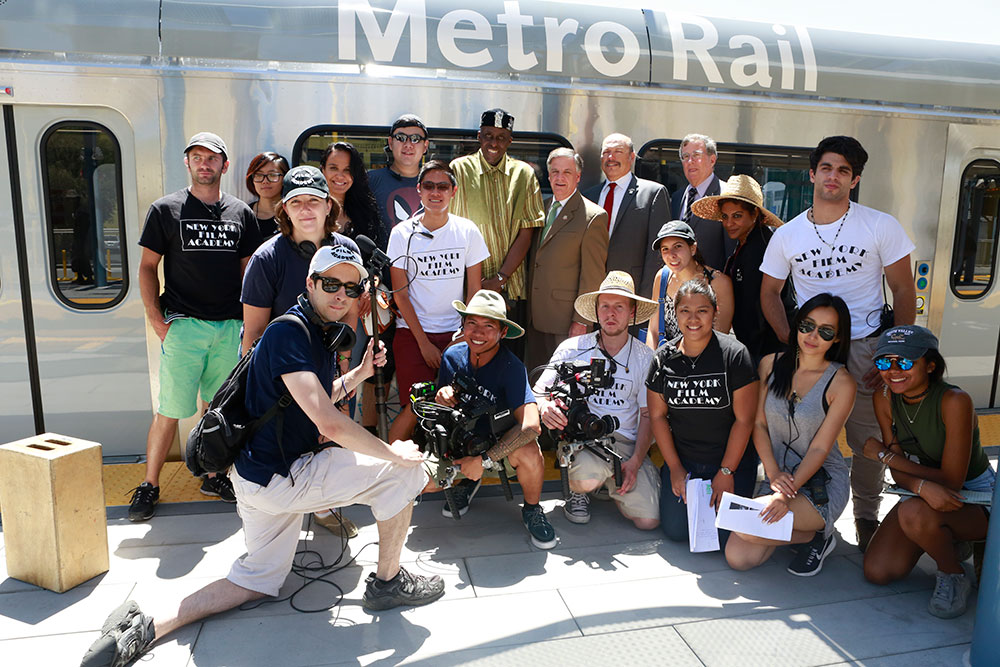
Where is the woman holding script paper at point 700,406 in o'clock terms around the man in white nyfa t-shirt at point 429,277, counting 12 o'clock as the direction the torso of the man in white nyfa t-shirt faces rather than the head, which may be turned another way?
The woman holding script paper is roughly at 10 o'clock from the man in white nyfa t-shirt.

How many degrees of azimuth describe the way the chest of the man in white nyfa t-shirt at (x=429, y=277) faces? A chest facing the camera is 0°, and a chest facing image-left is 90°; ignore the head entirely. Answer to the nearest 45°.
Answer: approximately 0°

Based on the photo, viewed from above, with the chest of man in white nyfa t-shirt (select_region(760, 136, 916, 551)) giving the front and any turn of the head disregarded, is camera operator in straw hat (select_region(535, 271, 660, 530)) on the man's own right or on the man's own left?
on the man's own right

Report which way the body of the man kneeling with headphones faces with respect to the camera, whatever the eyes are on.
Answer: to the viewer's right

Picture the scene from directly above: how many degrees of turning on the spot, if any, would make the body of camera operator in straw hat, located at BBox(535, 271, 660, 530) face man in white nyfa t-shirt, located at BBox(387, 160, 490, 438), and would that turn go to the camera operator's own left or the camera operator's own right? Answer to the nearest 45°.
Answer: approximately 90° to the camera operator's own right

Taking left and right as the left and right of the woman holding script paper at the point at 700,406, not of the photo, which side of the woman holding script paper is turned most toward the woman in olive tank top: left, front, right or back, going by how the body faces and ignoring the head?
left

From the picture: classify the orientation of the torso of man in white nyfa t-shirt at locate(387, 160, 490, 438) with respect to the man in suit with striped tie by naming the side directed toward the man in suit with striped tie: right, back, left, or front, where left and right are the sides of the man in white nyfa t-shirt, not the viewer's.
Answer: left

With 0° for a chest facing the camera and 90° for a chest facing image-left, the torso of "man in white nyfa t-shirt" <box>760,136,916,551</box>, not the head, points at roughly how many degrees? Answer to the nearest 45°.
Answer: approximately 0°
